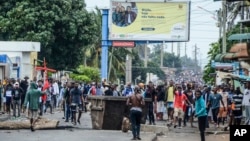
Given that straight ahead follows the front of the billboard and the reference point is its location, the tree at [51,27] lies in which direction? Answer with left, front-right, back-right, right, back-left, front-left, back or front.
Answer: right

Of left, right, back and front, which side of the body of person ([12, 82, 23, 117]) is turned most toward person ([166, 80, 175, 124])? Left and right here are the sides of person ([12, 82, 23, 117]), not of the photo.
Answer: left

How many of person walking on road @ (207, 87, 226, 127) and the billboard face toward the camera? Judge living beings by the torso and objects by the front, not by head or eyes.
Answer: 2
